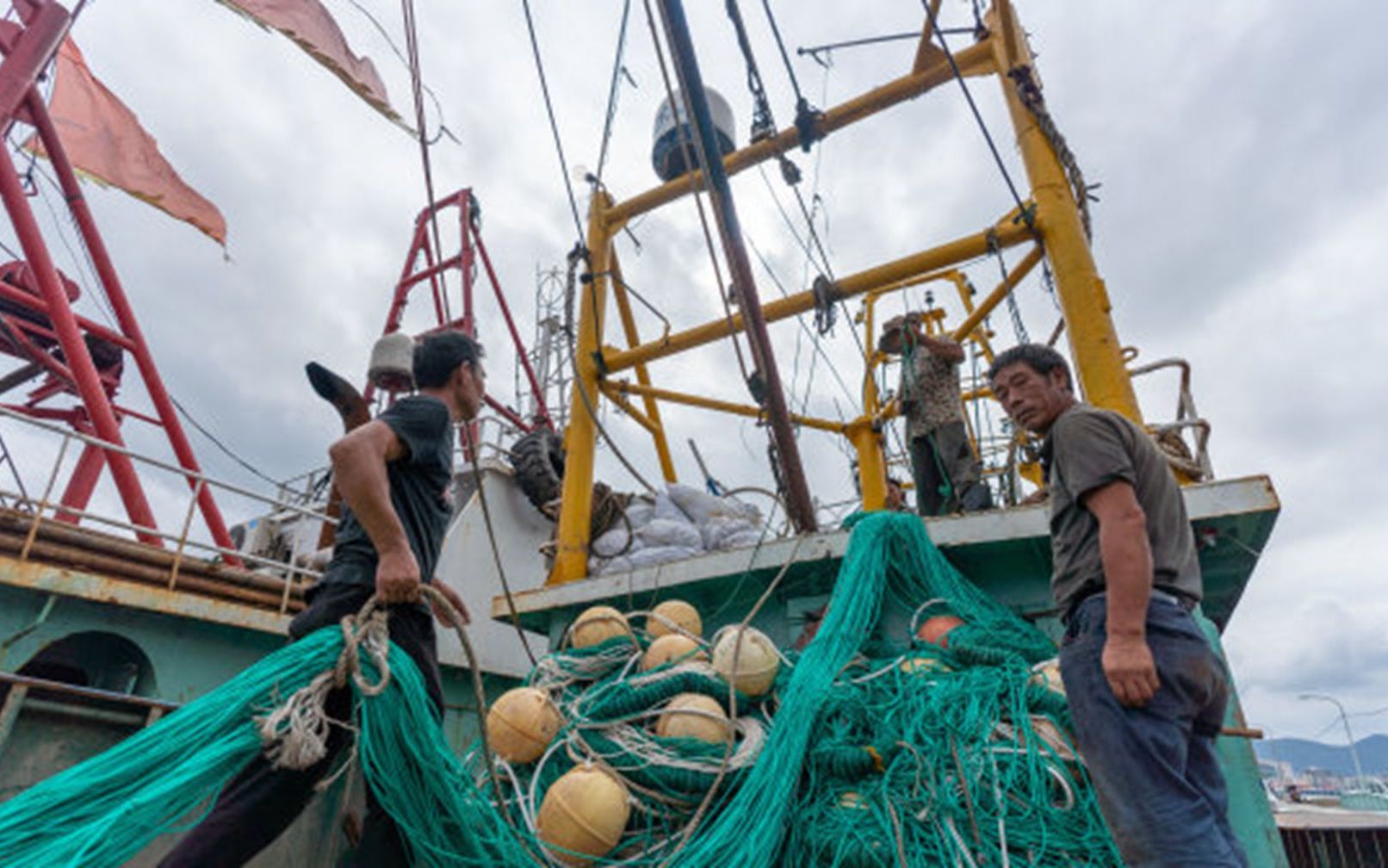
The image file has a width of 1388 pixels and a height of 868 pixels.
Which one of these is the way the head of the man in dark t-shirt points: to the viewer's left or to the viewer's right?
to the viewer's right

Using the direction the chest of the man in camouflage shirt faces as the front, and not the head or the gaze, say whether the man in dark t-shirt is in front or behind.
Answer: in front

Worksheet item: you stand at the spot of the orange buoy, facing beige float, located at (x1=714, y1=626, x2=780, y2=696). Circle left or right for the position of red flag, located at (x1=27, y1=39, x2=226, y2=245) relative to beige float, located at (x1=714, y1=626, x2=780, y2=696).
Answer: right

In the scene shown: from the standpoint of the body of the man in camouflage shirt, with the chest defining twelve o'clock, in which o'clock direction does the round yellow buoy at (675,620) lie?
The round yellow buoy is roughly at 12 o'clock from the man in camouflage shirt.

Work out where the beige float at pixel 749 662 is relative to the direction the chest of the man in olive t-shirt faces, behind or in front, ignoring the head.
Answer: in front

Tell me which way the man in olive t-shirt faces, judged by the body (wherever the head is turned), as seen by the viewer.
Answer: to the viewer's left

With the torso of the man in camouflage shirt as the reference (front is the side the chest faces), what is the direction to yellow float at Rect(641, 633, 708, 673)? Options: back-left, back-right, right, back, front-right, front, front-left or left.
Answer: front

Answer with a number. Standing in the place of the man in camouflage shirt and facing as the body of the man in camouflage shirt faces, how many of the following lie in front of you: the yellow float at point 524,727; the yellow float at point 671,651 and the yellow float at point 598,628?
3

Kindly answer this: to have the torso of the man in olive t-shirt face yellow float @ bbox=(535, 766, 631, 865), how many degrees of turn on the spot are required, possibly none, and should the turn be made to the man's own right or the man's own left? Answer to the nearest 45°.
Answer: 0° — they already face it

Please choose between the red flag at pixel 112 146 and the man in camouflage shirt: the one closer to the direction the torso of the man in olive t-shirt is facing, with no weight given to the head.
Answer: the red flag

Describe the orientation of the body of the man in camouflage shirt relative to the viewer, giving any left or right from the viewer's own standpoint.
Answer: facing the viewer and to the left of the viewer

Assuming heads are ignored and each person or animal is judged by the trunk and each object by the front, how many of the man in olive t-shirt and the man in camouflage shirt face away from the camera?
0

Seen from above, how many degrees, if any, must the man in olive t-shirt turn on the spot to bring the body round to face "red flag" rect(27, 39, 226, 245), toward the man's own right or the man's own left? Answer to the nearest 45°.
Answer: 0° — they already face it
